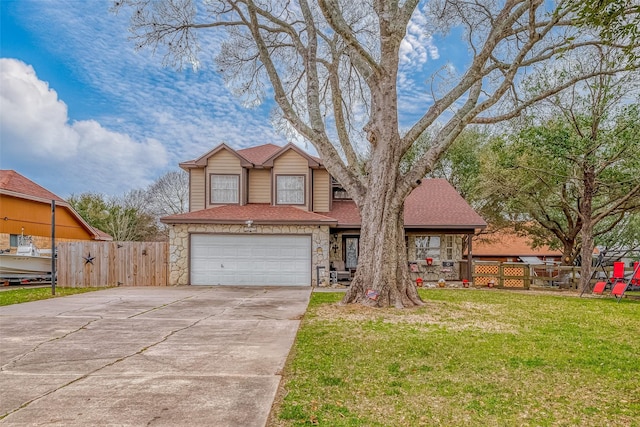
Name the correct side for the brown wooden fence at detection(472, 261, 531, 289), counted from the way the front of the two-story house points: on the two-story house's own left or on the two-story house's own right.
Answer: on the two-story house's own left

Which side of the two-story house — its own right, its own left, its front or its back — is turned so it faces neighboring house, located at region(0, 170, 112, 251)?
right

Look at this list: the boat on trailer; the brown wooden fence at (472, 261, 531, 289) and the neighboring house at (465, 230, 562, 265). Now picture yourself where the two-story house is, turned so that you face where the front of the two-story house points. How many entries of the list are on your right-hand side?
1

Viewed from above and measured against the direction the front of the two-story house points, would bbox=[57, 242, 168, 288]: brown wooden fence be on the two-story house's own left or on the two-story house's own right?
on the two-story house's own right

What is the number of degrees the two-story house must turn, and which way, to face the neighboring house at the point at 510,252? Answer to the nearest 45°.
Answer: approximately 135° to its left

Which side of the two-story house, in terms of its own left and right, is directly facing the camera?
front

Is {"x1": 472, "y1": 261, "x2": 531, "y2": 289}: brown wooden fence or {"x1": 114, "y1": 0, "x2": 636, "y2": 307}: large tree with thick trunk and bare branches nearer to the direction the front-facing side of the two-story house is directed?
the large tree with thick trunk and bare branches

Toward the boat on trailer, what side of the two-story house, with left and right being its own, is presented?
right

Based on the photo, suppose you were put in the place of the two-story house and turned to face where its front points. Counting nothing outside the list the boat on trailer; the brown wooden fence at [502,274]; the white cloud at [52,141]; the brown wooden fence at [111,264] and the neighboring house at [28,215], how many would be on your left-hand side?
1
